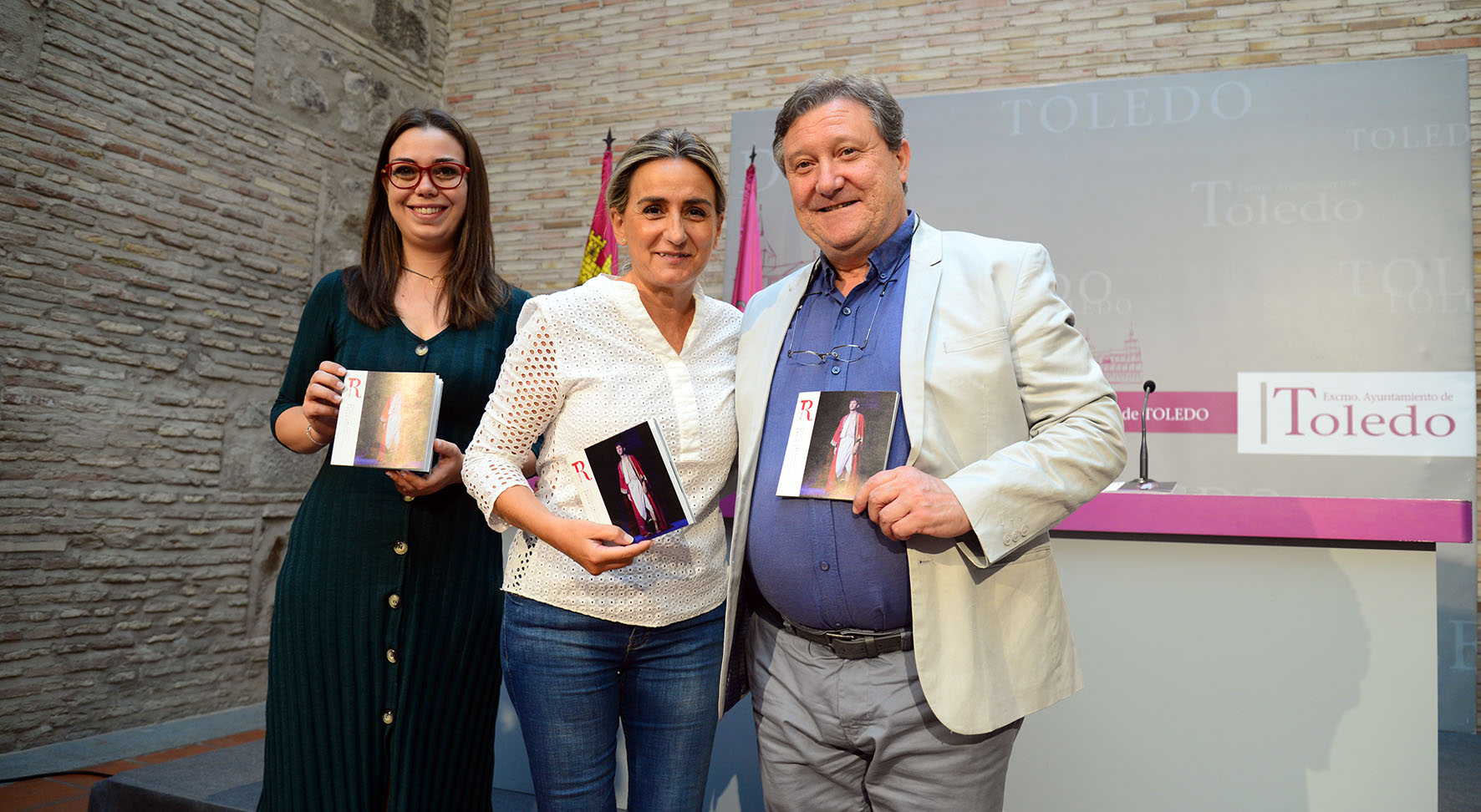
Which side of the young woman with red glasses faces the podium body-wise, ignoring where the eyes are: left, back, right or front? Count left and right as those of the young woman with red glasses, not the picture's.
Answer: left

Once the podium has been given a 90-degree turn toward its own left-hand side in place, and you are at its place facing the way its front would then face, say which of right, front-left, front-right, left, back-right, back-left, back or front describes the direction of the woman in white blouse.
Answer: back-right

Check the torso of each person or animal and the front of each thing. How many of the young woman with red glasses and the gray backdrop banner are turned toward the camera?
2

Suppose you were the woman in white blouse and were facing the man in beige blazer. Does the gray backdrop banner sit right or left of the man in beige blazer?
left

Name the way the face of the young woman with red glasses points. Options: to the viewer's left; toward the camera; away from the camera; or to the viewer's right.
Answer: toward the camera

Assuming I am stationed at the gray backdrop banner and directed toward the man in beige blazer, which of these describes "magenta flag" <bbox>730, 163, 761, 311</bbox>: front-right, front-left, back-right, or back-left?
front-right

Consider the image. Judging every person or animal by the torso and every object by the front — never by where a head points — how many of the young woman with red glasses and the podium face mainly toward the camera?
2

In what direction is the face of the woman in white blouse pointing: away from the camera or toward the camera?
toward the camera

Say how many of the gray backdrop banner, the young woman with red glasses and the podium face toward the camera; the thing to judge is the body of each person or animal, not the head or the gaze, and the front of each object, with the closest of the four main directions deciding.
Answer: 3

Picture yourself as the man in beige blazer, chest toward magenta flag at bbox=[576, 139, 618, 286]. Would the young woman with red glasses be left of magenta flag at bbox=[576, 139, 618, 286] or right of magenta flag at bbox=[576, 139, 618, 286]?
left

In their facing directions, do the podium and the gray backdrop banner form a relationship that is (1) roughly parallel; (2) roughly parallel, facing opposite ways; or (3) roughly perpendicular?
roughly parallel

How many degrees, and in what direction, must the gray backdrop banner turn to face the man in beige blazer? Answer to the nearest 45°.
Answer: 0° — it already faces them

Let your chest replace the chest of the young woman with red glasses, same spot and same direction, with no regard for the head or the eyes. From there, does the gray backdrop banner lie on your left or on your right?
on your left

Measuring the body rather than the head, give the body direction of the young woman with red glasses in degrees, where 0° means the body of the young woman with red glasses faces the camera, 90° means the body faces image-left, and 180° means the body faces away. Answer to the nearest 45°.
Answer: approximately 0°

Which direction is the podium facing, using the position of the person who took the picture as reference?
facing the viewer

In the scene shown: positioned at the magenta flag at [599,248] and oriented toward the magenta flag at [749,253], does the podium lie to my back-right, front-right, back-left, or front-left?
front-right
